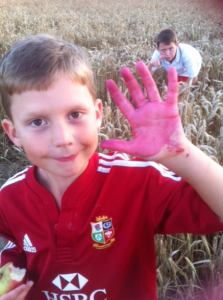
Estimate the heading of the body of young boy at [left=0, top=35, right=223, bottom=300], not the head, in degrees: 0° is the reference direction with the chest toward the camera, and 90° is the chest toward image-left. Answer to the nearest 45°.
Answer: approximately 0°

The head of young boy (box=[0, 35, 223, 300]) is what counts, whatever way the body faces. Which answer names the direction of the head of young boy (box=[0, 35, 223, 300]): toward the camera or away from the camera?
toward the camera

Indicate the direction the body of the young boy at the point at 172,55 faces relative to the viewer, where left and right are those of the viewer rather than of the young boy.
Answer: facing the viewer and to the left of the viewer

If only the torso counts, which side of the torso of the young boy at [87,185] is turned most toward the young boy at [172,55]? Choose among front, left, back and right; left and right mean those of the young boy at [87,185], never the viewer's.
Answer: back

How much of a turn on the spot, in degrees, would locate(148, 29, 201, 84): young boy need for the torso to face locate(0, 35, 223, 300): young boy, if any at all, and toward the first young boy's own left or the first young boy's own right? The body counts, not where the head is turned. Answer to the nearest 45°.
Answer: approximately 45° to the first young boy's own left

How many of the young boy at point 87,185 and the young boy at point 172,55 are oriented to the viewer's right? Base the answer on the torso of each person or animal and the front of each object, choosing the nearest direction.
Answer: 0
